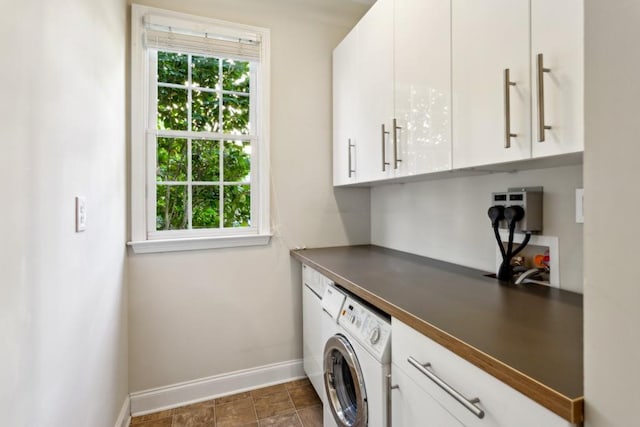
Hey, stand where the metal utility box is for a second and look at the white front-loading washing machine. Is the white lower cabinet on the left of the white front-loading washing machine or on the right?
left

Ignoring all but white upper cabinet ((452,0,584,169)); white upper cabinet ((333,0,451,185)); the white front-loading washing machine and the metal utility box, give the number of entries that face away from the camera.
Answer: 0

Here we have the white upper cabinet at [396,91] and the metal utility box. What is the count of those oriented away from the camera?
0

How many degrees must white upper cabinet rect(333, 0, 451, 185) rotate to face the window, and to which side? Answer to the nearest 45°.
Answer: approximately 45° to its right

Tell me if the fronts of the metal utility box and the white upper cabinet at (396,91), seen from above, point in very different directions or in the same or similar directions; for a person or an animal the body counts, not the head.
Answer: same or similar directions

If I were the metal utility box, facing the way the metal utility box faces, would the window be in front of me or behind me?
in front

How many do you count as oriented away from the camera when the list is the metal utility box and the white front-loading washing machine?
0

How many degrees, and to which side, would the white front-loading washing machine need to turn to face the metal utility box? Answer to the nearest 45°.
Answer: approximately 135° to its left

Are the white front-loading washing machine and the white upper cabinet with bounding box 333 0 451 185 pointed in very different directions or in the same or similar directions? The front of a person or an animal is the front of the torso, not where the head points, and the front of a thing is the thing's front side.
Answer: same or similar directions

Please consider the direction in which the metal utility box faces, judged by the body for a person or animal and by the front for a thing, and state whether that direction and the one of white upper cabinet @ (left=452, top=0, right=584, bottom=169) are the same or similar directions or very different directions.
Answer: same or similar directions

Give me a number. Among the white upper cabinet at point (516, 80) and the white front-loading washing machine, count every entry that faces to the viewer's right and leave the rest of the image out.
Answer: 0

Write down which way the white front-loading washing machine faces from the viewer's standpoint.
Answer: facing the viewer and to the left of the viewer

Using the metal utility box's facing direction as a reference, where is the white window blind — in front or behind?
in front
